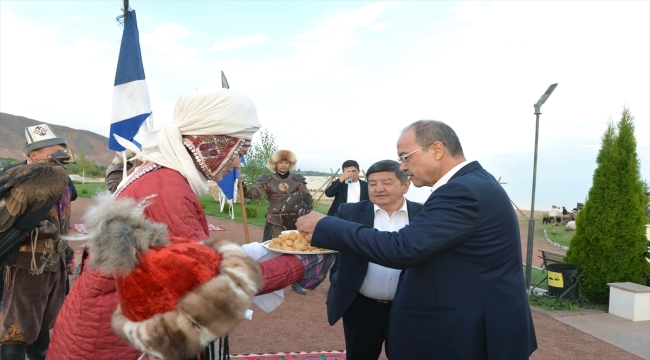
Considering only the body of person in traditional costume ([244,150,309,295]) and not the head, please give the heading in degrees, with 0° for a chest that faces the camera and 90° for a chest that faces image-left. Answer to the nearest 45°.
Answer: approximately 0°

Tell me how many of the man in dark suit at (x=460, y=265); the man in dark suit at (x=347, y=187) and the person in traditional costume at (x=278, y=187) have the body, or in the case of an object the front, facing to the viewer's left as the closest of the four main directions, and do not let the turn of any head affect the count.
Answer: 1

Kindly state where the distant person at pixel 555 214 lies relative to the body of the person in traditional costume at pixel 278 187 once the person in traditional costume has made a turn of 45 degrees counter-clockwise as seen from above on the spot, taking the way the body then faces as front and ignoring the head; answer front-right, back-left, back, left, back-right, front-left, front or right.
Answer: left

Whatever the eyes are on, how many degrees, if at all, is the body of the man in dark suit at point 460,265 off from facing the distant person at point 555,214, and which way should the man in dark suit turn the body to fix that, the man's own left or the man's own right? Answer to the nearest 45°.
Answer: approximately 90° to the man's own right

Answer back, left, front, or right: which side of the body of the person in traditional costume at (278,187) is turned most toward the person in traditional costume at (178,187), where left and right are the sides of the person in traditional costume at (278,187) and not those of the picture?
front

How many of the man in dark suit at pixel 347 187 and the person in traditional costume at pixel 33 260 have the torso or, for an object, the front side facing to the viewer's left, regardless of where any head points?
0

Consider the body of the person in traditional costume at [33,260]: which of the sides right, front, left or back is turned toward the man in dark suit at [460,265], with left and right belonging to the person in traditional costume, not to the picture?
front

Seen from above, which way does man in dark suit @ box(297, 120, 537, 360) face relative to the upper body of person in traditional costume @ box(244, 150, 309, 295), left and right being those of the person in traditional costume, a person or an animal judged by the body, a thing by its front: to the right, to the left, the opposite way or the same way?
to the right

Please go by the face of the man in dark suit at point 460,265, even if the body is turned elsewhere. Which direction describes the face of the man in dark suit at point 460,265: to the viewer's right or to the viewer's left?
to the viewer's left

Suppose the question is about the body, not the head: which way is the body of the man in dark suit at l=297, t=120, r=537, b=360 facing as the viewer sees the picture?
to the viewer's left

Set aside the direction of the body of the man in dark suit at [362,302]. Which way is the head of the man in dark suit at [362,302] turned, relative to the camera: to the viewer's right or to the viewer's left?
to the viewer's left

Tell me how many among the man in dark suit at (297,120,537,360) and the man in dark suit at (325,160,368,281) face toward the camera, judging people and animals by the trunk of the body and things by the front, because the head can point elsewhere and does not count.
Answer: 1

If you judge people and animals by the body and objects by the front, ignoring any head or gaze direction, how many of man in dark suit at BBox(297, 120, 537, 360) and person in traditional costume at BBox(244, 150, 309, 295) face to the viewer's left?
1
